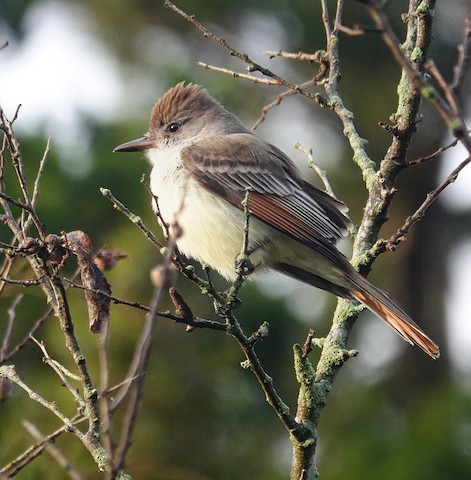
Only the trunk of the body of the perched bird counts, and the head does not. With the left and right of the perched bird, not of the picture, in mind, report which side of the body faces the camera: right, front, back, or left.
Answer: left
